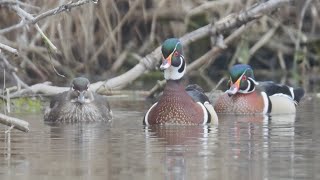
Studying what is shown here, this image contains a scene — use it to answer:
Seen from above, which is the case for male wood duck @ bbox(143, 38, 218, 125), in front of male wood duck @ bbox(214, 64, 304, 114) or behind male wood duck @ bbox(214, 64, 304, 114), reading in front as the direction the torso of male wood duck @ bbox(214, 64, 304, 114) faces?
in front

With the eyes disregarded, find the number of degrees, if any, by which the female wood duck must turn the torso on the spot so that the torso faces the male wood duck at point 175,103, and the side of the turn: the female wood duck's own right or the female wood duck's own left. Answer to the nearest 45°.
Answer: approximately 45° to the female wood duck's own left

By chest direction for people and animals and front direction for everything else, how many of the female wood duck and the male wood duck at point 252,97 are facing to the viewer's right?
0

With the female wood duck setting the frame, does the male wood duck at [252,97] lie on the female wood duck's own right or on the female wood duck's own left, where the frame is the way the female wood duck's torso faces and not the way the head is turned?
on the female wood duck's own left

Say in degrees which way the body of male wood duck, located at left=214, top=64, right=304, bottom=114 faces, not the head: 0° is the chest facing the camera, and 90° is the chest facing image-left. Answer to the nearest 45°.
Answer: approximately 45°

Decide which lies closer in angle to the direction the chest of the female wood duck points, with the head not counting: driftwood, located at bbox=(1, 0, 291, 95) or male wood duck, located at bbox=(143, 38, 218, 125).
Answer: the male wood duck

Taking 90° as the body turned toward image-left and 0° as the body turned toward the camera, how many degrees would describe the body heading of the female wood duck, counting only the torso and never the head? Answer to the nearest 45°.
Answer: approximately 0°
